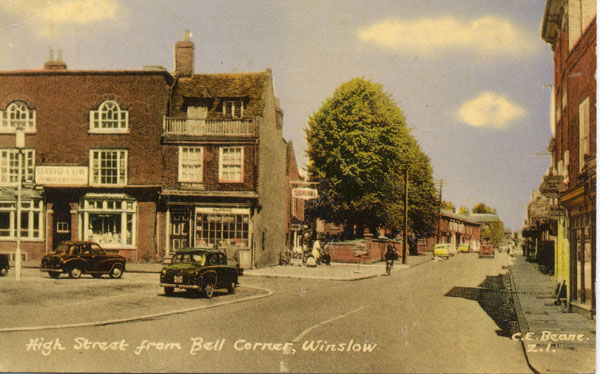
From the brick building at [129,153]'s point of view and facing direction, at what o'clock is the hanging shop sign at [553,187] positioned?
The hanging shop sign is roughly at 10 o'clock from the brick building.

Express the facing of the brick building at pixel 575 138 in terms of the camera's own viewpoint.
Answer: facing to the left of the viewer

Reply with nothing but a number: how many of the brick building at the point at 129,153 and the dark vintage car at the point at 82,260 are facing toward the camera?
1

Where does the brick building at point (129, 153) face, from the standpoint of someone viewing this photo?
facing the viewer

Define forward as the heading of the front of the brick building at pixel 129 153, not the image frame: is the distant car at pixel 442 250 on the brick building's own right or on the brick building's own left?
on the brick building's own left

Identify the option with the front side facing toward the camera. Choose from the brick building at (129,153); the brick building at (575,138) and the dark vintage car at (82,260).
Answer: the brick building at (129,153)

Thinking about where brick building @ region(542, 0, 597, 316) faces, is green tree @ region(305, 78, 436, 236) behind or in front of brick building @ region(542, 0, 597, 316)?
in front

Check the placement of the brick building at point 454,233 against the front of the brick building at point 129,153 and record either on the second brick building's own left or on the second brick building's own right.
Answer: on the second brick building's own left

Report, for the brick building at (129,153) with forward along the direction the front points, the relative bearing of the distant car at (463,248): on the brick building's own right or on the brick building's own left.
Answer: on the brick building's own left

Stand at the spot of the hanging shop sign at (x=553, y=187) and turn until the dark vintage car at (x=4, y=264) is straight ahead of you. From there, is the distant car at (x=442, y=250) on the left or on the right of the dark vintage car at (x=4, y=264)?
right
